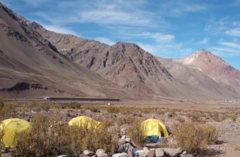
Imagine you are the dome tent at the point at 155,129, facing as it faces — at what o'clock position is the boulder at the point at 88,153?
The boulder is roughly at 2 o'clock from the dome tent.

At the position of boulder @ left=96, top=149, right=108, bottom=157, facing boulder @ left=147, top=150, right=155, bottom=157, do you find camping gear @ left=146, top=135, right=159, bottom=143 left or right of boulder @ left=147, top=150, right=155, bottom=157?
left

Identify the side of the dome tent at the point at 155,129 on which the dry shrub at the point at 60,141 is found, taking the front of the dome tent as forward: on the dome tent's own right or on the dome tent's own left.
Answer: on the dome tent's own right

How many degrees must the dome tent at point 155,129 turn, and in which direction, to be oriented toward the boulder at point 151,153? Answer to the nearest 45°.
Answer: approximately 45° to its right

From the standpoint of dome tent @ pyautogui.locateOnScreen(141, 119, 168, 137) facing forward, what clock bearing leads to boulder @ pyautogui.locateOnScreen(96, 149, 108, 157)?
The boulder is roughly at 2 o'clock from the dome tent.

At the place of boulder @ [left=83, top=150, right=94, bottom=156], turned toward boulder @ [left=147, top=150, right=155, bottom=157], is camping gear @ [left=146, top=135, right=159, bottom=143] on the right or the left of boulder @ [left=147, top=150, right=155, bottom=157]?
left

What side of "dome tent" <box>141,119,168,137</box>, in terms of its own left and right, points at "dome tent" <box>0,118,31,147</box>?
right

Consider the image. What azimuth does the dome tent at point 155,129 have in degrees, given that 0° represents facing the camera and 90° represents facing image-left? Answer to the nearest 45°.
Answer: approximately 315°

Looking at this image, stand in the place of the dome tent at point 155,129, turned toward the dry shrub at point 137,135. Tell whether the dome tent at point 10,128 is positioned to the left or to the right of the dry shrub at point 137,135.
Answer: right
